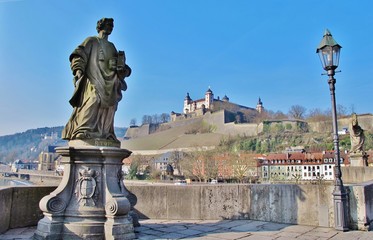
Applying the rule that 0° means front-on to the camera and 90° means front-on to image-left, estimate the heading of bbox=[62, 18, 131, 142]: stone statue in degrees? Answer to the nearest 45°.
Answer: approximately 315°

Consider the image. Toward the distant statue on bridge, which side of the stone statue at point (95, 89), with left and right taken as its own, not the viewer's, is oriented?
left

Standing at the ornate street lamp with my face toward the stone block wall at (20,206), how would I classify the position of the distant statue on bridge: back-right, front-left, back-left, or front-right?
back-right
